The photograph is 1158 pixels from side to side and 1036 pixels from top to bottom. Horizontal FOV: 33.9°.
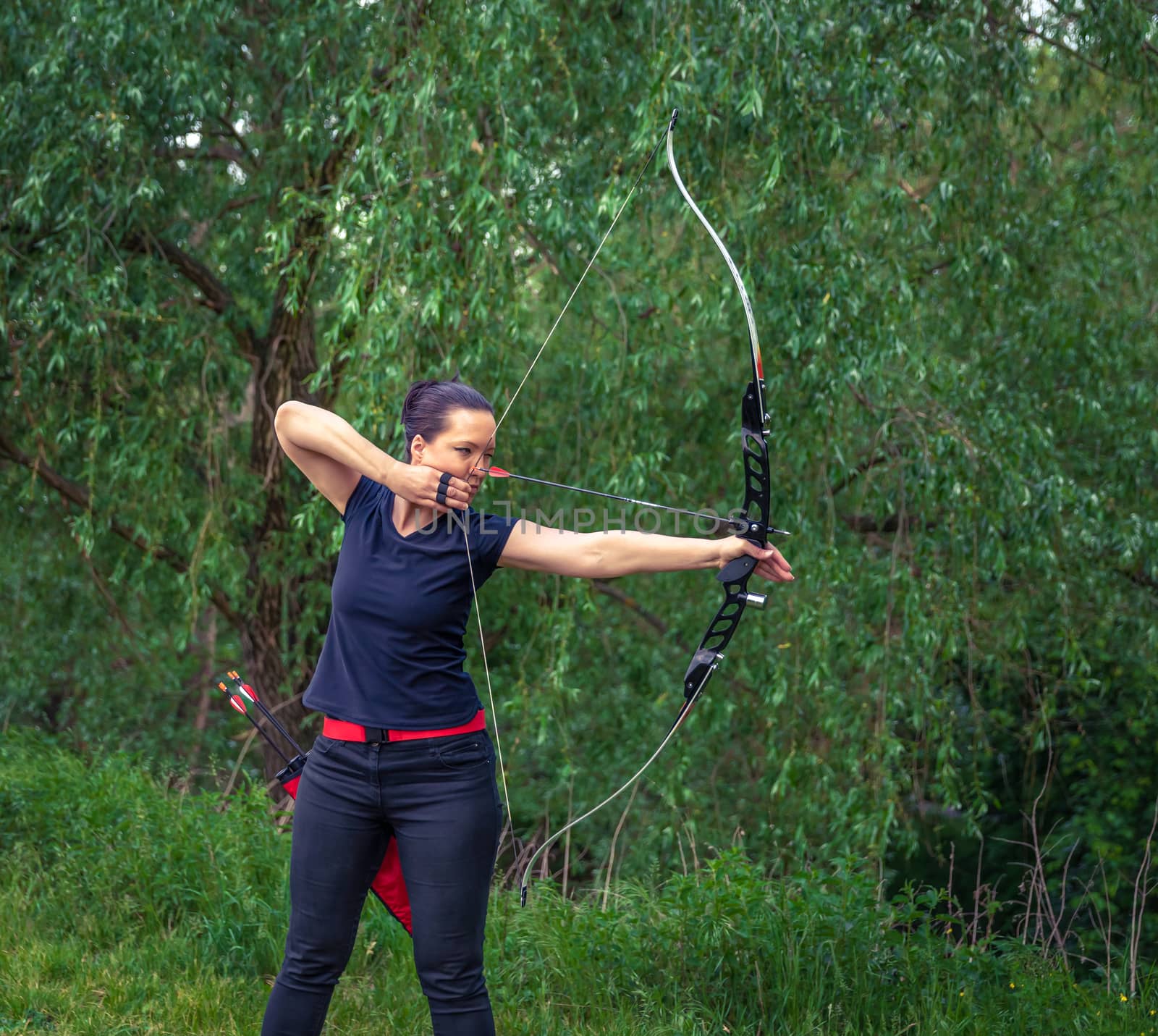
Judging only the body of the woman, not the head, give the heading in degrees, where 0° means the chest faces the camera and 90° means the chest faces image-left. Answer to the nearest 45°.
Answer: approximately 0°
